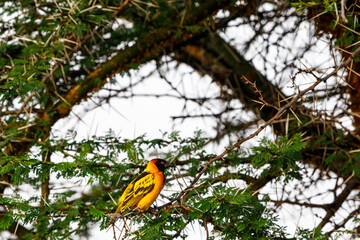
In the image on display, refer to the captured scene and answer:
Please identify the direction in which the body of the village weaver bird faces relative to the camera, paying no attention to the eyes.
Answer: to the viewer's right
